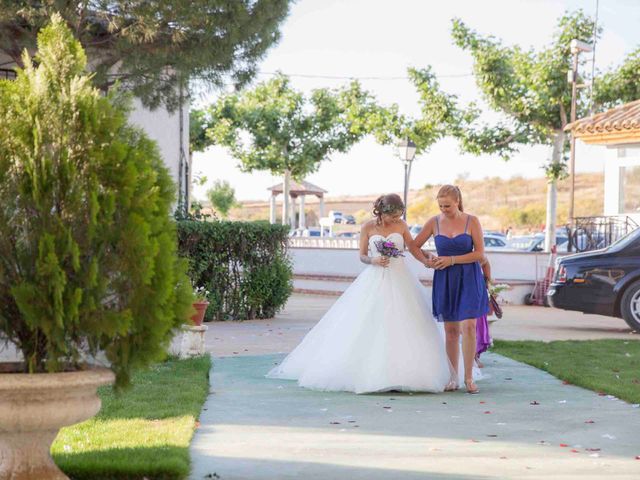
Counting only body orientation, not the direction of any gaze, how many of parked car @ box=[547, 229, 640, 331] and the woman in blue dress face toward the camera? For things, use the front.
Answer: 1

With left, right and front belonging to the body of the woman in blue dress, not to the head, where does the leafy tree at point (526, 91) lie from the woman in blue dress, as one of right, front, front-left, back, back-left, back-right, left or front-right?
back

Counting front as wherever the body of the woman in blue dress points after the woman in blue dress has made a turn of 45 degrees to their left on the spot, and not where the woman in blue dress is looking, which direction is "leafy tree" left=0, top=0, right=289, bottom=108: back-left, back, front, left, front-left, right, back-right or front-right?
back

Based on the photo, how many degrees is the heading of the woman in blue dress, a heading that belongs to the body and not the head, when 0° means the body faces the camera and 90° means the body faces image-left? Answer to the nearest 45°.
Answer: approximately 0°

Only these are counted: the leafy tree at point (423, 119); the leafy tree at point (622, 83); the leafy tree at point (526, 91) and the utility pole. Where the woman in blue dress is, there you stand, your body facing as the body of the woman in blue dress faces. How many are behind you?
4

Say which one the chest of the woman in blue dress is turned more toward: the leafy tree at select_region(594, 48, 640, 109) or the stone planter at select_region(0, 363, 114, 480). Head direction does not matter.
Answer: the stone planter

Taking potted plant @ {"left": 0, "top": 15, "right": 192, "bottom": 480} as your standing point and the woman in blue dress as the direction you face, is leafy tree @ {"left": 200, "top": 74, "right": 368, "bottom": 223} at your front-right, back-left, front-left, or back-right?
front-left

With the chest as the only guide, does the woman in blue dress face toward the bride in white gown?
no

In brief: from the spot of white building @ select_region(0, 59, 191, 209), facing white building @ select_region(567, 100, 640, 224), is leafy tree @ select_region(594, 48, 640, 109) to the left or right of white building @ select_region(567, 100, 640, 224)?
left

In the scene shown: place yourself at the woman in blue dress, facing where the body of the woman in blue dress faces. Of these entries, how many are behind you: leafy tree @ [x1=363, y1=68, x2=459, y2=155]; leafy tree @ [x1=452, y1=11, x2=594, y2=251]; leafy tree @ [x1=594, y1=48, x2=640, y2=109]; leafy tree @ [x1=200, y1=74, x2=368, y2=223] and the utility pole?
5

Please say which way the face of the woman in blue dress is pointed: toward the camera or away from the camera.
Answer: toward the camera
